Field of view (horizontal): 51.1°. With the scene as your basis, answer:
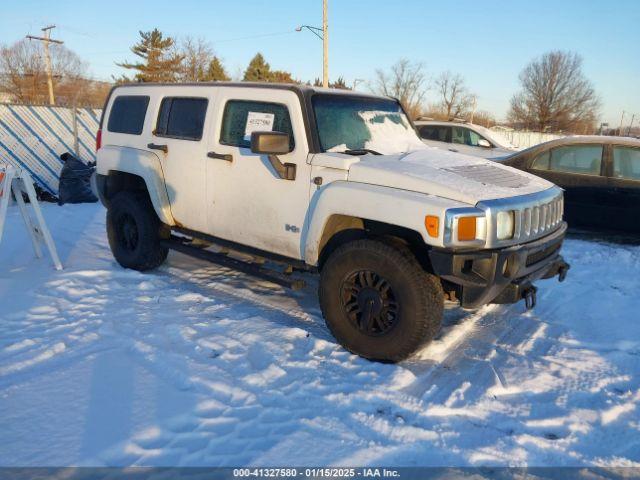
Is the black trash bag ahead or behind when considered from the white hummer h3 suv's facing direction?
behind

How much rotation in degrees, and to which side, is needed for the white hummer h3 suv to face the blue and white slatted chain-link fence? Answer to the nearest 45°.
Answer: approximately 180°

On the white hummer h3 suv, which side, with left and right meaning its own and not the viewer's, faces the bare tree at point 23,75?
back

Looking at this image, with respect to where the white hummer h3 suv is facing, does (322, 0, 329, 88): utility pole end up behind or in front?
behind

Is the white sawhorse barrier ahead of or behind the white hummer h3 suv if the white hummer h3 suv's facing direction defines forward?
behind

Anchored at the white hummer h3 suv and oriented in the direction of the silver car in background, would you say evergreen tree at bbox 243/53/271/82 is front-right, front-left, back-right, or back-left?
front-left

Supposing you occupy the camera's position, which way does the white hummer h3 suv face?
facing the viewer and to the right of the viewer

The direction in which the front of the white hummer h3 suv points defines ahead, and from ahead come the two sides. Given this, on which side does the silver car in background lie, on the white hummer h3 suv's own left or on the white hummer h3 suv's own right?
on the white hummer h3 suv's own left

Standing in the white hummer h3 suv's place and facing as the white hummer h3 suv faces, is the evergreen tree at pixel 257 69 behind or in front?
behind
